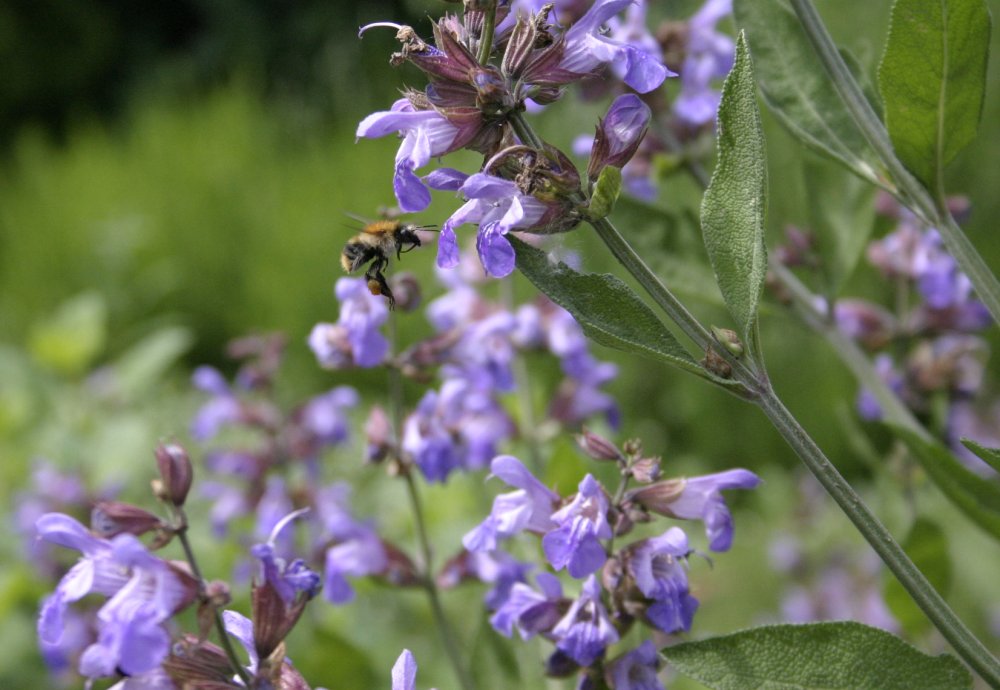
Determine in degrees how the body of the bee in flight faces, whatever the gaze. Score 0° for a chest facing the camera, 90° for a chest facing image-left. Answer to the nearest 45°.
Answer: approximately 270°
